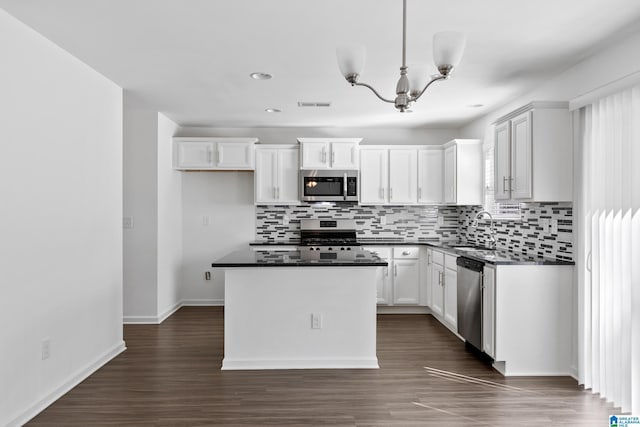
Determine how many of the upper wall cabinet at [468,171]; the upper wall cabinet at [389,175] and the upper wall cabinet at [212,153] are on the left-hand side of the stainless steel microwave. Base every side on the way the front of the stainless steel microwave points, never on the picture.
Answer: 2

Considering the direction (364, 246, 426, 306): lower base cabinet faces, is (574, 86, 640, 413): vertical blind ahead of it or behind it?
ahead

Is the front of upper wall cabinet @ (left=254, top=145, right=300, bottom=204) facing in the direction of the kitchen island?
yes

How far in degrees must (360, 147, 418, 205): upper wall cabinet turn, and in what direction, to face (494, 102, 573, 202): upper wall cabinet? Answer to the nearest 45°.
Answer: approximately 45° to its left

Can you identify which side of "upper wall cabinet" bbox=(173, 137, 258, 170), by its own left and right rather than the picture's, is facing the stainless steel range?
left

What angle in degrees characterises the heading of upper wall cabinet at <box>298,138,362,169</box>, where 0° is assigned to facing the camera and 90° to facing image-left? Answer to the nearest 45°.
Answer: approximately 0°

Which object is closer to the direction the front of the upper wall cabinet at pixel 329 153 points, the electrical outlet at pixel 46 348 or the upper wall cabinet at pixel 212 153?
the electrical outlet

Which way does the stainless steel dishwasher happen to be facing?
to the viewer's left

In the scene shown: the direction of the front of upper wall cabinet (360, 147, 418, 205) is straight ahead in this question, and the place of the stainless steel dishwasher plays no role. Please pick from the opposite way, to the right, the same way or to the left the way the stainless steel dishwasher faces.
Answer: to the right

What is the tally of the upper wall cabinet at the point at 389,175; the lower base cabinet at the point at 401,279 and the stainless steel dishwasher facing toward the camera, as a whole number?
2

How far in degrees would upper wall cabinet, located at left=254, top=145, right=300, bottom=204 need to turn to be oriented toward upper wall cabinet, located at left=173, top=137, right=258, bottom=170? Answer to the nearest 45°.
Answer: approximately 90° to its right

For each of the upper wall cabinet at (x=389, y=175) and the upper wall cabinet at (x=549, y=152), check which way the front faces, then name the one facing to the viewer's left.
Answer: the upper wall cabinet at (x=549, y=152)

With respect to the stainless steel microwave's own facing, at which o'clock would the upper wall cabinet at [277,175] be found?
The upper wall cabinet is roughly at 3 o'clock from the stainless steel microwave.
